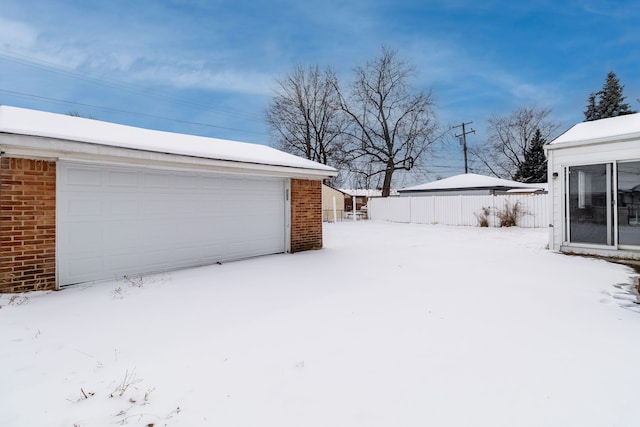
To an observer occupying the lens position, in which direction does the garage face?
facing the viewer and to the right of the viewer

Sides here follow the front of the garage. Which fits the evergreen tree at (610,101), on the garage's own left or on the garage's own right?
on the garage's own left

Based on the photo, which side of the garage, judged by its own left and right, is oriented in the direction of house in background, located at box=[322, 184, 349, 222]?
left

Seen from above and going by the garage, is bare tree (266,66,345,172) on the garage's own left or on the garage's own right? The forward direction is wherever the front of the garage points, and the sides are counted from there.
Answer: on the garage's own left

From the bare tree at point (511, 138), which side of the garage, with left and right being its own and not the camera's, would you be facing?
left

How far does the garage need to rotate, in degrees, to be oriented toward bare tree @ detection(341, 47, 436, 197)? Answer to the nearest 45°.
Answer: approximately 90° to its left

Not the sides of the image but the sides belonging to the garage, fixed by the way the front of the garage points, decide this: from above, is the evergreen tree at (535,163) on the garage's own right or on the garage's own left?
on the garage's own left

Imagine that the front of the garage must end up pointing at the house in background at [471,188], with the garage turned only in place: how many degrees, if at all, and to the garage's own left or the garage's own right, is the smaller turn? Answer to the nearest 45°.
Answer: approximately 90° to the garage's own left
